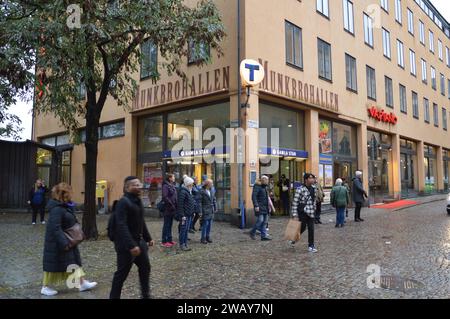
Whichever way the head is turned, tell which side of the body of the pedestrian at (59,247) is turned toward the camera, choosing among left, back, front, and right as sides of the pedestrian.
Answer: right

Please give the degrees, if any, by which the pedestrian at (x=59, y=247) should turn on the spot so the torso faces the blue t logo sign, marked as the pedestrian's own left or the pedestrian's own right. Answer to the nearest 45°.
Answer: approximately 45° to the pedestrian's own left

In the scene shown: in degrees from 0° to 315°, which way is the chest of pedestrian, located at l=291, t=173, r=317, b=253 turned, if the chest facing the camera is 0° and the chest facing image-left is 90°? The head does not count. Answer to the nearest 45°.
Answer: approximately 315°

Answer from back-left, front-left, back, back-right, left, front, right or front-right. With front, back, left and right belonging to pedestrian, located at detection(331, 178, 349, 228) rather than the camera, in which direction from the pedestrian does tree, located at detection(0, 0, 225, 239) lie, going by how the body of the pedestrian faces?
back-left

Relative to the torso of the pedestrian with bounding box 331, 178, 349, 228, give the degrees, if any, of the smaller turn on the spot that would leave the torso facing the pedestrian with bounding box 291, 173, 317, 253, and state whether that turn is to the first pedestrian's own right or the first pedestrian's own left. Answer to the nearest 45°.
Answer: approximately 180°

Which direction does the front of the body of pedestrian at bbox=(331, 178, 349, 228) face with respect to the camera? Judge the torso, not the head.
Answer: away from the camera

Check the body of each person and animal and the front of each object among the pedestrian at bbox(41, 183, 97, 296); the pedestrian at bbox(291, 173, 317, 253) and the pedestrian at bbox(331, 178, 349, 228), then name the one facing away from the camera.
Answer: the pedestrian at bbox(331, 178, 349, 228)

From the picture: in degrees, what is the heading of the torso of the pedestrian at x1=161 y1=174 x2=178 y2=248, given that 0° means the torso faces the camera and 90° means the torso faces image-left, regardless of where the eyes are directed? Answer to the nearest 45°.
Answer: approximately 270°
